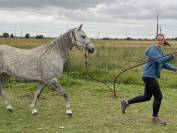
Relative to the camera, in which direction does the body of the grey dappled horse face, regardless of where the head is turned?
to the viewer's right
